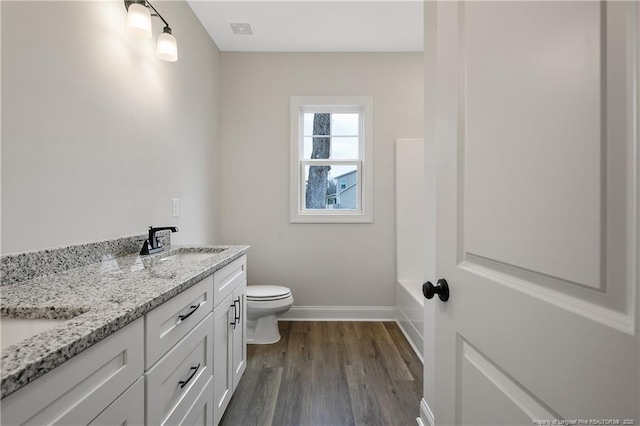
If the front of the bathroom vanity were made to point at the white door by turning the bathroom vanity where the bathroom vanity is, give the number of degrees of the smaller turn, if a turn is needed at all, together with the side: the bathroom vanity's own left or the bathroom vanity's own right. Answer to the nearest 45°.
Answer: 0° — it already faces it

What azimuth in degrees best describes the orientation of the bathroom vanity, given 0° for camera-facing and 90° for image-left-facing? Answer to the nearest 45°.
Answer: approximately 315°

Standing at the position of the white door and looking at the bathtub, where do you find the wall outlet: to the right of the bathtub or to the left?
left

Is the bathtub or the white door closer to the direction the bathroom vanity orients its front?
the white door

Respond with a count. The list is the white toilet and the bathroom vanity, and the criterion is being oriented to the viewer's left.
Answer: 0
